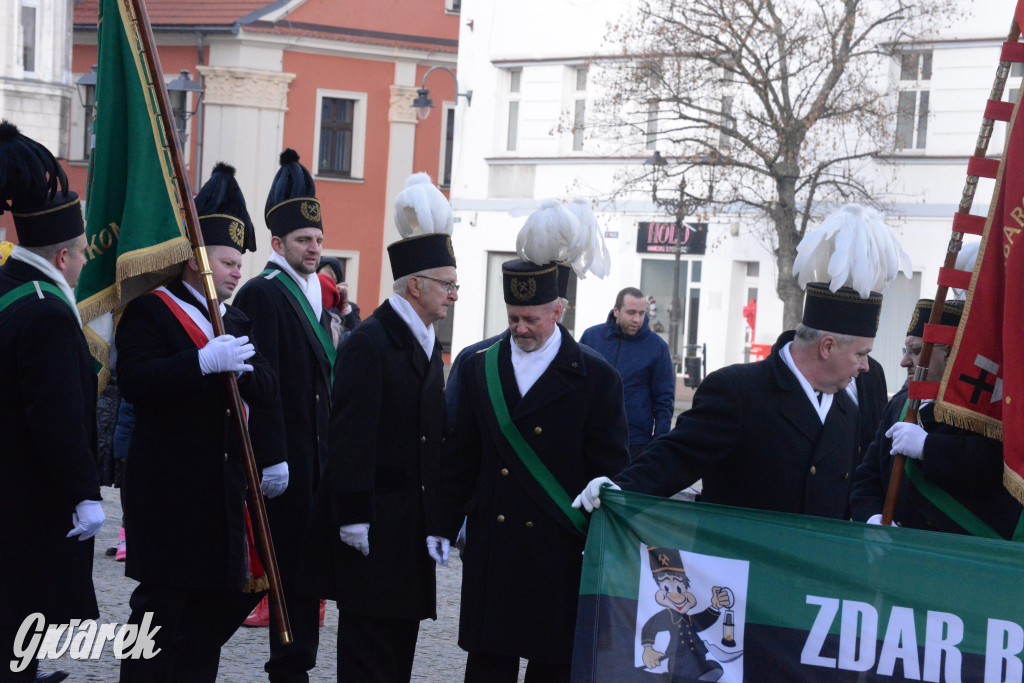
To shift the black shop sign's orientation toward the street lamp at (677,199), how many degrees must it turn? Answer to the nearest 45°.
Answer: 0° — it already faces it

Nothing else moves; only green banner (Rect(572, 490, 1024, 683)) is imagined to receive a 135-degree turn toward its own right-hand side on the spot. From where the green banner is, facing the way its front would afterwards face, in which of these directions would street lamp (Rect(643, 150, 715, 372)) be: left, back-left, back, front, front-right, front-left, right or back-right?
front-right

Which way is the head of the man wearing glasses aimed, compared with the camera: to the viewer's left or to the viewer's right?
to the viewer's right

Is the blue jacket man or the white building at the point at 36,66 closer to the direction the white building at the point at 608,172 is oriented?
the blue jacket man

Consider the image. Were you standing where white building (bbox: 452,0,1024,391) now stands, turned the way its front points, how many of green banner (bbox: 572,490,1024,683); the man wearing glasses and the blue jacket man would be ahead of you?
3

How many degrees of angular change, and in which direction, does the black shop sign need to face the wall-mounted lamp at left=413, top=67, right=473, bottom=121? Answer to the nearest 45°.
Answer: approximately 90° to its right

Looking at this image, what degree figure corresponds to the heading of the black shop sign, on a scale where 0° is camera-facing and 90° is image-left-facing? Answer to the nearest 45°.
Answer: approximately 0°

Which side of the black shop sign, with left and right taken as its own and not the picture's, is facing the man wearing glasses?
front

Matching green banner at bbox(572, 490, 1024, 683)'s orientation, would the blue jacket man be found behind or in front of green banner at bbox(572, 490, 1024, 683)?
behind

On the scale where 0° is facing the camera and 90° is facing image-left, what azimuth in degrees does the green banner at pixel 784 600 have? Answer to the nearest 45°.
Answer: approximately 0°

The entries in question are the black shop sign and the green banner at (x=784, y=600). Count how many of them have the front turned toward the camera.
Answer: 2

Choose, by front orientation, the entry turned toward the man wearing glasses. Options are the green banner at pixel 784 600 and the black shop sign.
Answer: the black shop sign

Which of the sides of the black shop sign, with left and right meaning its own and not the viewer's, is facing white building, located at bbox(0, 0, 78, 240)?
right

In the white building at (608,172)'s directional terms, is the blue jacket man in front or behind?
in front

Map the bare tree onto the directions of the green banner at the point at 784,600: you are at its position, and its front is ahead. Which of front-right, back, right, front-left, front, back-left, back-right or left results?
back

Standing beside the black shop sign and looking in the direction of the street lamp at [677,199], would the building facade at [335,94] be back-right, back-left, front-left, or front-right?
back-right

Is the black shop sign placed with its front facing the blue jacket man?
yes
